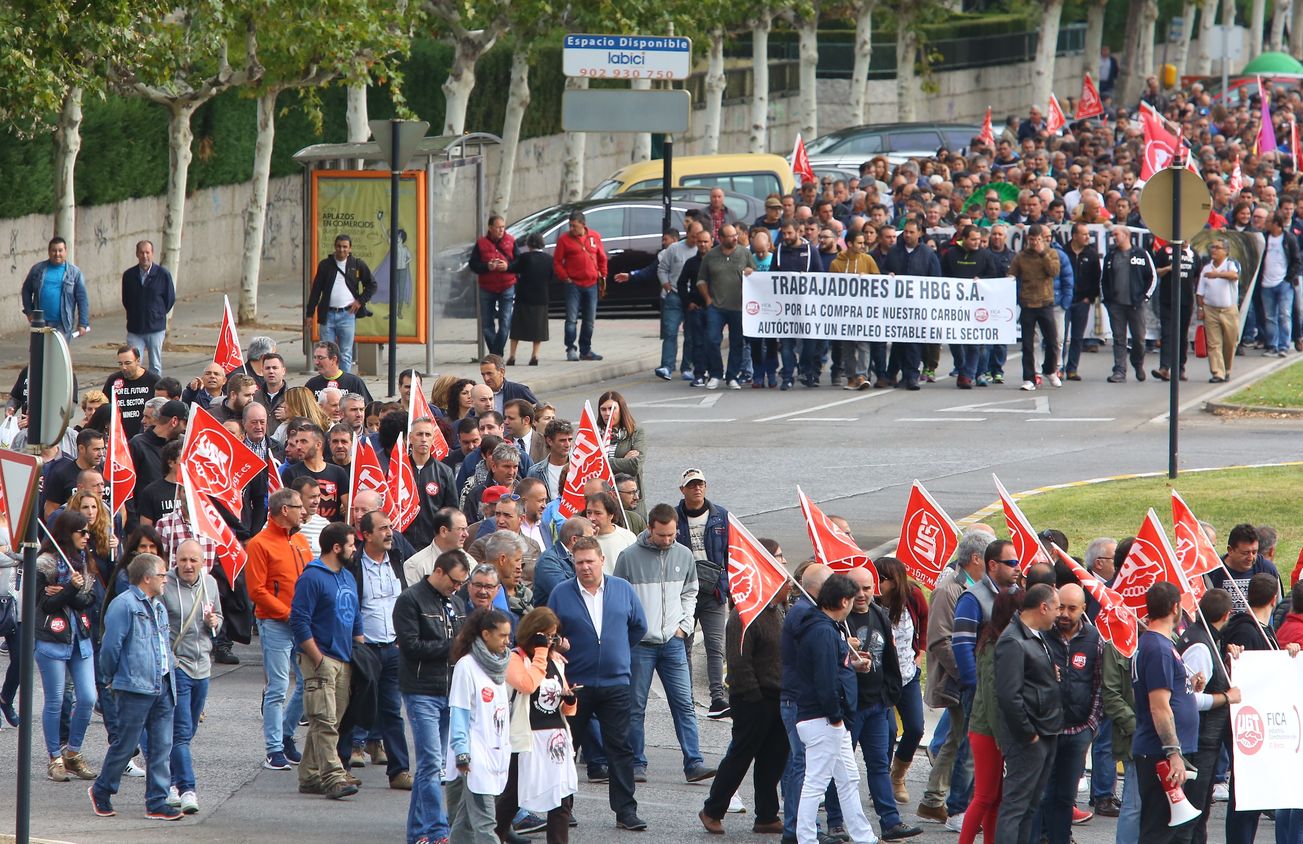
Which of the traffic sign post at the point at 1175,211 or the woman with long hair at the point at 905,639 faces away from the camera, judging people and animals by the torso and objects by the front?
the traffic sign post

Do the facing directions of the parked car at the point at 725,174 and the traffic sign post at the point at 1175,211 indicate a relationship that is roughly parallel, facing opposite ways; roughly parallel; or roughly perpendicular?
roughly perpendicular

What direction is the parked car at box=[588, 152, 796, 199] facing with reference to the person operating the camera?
facing to the left of the viewer

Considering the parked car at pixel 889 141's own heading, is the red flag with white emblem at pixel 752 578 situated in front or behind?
in front

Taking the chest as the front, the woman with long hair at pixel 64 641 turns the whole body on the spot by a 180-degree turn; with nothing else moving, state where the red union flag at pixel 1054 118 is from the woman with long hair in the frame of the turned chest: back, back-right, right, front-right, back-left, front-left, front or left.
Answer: right

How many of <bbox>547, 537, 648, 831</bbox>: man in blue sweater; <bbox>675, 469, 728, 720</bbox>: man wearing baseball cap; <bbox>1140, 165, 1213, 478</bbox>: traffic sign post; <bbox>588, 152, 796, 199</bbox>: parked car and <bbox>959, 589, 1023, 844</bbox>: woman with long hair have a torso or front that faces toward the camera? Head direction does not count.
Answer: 2

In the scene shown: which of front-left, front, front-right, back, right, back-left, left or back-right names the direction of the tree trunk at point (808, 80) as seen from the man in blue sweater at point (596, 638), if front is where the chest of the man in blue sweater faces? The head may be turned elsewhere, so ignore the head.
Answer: back

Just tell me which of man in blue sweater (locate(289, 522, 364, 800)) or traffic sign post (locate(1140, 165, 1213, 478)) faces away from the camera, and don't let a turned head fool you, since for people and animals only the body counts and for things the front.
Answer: the traffic sign post

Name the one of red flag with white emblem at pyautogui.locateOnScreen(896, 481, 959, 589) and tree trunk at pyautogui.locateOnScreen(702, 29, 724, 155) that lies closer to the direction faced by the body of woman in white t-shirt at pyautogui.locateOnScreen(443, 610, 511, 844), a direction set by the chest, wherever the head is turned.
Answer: the red flag with white emblem

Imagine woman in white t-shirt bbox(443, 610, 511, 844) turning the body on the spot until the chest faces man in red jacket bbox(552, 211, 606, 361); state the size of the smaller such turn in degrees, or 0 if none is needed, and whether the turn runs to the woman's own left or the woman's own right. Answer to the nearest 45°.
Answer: approximately 135° to the woman's own left
